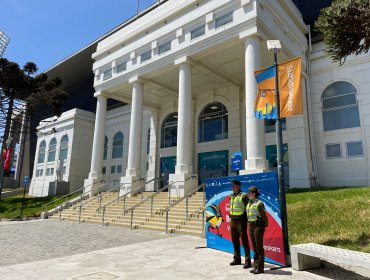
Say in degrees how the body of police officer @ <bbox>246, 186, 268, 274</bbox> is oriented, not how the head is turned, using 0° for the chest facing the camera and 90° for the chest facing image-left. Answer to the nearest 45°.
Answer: approximately 45°

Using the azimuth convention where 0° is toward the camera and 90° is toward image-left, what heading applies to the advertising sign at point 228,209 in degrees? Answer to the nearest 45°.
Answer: approximately 45°

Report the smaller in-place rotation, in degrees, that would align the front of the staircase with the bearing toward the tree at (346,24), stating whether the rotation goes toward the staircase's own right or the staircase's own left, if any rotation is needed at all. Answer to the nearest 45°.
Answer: approximately 90° to the staircase's own left

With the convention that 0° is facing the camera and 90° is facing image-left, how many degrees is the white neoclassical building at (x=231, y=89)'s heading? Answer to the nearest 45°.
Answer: approximately 45°

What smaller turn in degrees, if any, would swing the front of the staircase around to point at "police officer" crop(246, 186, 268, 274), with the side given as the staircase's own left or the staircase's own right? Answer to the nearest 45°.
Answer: approximately 45° to the staircase's own left
